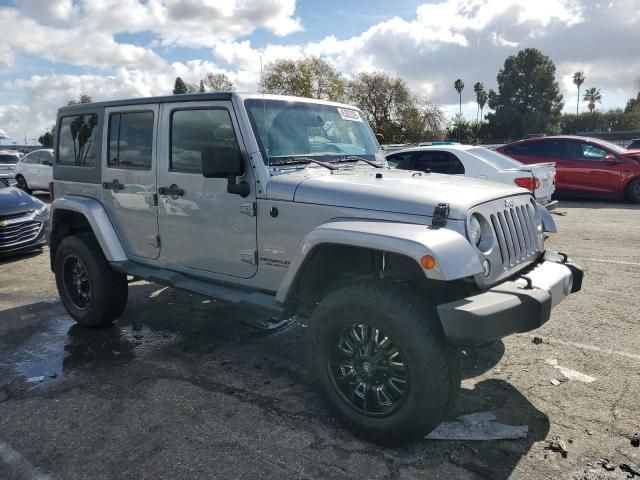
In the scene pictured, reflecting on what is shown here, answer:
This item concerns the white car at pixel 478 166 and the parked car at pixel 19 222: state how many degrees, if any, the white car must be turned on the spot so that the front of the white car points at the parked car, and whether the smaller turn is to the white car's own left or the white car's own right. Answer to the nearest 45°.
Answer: approximately 45° to the white car's own left

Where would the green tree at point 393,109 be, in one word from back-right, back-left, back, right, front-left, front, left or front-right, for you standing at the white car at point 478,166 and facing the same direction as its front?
front-right

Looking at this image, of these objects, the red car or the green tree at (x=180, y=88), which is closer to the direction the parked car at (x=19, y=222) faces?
the red car

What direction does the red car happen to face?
to the viewer's right

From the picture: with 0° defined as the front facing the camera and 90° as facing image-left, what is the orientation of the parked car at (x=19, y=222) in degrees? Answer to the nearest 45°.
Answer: approximately 315°

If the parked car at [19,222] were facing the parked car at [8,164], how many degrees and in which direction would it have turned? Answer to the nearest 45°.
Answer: approximately 135° to its left

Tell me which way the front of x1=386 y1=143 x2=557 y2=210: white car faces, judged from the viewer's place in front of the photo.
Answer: facing away from the viewer and to the left of the viewer

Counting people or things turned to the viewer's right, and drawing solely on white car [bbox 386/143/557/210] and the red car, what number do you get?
1

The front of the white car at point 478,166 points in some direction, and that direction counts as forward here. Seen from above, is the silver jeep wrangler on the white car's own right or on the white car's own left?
on the white car's own left

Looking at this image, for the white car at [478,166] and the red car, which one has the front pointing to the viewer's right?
the red car

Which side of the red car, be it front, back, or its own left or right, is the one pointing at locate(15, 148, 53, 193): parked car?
back

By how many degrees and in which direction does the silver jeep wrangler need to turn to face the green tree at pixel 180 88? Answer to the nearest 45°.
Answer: approximately 135° to its left
